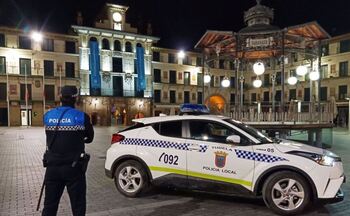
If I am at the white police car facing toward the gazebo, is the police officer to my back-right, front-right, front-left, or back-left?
back-left

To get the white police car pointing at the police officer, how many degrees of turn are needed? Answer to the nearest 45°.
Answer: approximately 135° to its right

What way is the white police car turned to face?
to the viewer's right

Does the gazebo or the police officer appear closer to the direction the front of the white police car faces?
the gazebo

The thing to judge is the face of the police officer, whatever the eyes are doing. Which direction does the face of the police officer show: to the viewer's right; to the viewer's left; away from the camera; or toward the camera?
away from the camera
